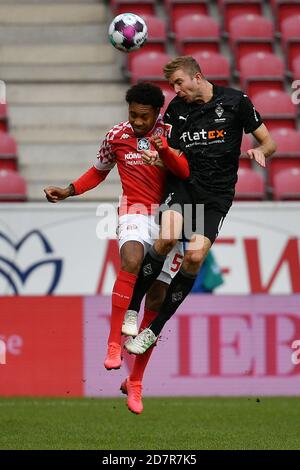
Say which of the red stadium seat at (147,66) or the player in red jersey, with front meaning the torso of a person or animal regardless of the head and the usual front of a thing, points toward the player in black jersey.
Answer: the red stadium seat

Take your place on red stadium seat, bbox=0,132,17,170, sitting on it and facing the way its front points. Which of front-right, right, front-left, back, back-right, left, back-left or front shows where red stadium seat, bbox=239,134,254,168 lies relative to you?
left

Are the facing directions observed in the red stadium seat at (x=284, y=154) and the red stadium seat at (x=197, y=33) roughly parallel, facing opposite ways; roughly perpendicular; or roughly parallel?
roughly parallel

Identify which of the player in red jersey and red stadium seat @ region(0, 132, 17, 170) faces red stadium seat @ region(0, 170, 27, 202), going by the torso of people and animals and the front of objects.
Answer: red stadium seat @ region(0, 132, 17, 170)

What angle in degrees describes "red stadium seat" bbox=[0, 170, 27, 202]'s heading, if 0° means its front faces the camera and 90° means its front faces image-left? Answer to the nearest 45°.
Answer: approximately 0°

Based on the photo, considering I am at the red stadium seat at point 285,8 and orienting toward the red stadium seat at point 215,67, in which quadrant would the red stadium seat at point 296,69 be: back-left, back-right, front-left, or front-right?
front-left

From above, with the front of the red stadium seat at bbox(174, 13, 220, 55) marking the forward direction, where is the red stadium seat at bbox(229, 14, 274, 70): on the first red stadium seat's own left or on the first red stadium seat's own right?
on the first red stadium seat's own left

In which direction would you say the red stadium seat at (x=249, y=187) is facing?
toward the camera

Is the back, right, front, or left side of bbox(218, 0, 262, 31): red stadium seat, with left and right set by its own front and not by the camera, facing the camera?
front

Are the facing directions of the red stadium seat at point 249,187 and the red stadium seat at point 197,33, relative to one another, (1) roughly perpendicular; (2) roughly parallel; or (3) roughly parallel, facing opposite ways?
roughly parallel

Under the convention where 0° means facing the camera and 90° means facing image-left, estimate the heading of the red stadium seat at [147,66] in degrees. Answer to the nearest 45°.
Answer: approximately 0°

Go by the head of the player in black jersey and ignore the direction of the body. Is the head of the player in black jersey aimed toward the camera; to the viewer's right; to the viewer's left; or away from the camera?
to the viewer's left

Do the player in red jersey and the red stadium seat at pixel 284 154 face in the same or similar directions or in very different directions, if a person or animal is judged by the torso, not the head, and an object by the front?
same or similar directions

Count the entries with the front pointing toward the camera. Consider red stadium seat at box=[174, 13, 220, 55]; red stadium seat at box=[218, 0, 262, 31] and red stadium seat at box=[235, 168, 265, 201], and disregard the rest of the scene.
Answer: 3

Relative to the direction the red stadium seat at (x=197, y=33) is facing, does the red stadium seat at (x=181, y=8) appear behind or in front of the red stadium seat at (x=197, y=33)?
behind
